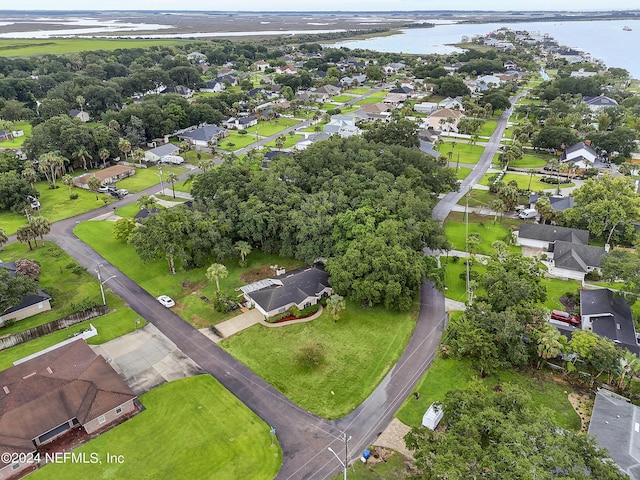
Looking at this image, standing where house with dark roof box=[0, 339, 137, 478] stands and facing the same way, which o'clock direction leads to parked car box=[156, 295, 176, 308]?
The parked car is roughly at 9 o'clock from the house with dark roof.

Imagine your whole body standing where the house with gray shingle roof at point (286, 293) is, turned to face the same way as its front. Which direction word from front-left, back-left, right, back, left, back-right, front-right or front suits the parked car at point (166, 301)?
back-right

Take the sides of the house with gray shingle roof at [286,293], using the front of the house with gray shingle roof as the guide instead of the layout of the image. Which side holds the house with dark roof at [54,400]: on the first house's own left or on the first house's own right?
on the first house's own right

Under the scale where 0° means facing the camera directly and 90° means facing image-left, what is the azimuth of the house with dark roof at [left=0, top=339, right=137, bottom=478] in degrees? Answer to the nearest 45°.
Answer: approximately 315°

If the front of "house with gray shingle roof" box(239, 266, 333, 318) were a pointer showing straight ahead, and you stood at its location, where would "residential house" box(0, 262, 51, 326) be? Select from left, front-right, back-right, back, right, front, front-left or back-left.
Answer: back-right

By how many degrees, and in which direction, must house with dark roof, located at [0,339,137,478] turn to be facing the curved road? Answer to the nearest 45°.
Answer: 0° — it already faces it

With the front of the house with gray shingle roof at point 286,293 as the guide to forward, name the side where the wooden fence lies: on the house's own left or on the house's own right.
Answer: on the house's own right

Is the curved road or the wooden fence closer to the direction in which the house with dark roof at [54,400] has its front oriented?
the curved road

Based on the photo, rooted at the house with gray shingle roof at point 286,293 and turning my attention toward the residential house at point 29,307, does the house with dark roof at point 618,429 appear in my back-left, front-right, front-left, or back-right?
back-left

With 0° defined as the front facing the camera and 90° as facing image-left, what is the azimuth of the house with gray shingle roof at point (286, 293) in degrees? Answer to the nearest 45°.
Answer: approximately 315°

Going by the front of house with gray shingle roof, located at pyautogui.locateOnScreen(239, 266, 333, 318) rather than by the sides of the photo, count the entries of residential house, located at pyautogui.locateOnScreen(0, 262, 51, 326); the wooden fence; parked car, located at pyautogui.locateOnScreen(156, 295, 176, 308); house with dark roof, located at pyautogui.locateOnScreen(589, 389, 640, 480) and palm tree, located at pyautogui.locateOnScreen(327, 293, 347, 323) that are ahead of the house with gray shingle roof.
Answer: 2

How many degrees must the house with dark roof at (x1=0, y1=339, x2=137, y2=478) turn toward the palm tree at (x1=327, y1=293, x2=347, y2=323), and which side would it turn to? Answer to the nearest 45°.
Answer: approximately 45° to its left

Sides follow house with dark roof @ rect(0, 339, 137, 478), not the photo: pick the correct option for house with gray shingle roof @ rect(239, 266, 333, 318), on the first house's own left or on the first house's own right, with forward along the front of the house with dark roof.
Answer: on the first house's own left

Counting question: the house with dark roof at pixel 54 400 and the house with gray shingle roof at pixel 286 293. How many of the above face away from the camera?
0

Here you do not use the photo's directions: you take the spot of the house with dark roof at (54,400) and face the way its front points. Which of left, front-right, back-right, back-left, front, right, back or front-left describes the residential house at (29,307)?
back-left
